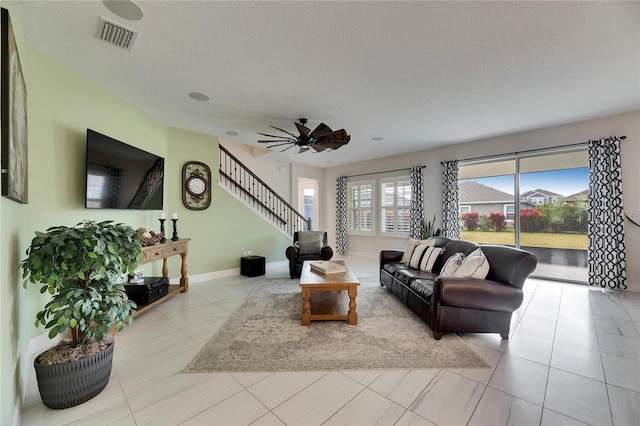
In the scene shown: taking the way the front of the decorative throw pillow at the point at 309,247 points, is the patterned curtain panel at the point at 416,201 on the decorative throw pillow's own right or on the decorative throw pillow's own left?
on the decorative throw pillow's own left

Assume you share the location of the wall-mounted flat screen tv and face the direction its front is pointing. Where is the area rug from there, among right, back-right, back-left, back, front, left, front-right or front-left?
front

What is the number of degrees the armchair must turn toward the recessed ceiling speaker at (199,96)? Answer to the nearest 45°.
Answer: approximately 45° to its right

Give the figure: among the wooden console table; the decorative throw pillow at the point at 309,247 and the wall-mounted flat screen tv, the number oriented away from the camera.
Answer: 0

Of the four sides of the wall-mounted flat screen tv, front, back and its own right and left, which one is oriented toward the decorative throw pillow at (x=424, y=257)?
front

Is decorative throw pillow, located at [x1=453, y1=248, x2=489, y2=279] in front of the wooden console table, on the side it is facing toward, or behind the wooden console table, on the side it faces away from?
in front

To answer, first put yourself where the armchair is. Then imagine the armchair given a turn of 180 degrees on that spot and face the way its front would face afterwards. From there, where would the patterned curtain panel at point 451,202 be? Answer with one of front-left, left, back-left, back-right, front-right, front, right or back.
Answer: right

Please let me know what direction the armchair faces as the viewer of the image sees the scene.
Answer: facing the viewer

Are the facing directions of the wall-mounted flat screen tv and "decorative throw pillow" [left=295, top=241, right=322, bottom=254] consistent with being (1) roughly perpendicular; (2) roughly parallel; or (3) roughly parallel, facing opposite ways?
roughly perpendicular

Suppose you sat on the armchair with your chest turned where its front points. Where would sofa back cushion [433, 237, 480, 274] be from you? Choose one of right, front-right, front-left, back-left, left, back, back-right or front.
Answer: front-left

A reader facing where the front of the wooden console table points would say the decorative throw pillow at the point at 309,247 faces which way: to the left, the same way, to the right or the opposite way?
to the right

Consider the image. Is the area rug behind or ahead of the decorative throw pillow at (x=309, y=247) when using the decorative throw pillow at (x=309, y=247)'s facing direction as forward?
ahead

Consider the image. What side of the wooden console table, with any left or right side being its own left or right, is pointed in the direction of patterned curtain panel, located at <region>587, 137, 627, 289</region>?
front

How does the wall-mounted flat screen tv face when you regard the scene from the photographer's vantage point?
facing the viewer and to the right of the viewer

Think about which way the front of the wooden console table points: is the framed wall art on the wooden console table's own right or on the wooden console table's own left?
on the wooden console table's own right

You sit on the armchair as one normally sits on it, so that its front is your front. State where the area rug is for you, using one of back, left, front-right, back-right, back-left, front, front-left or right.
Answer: front

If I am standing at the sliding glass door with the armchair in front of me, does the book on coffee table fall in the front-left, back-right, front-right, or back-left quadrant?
front-left
